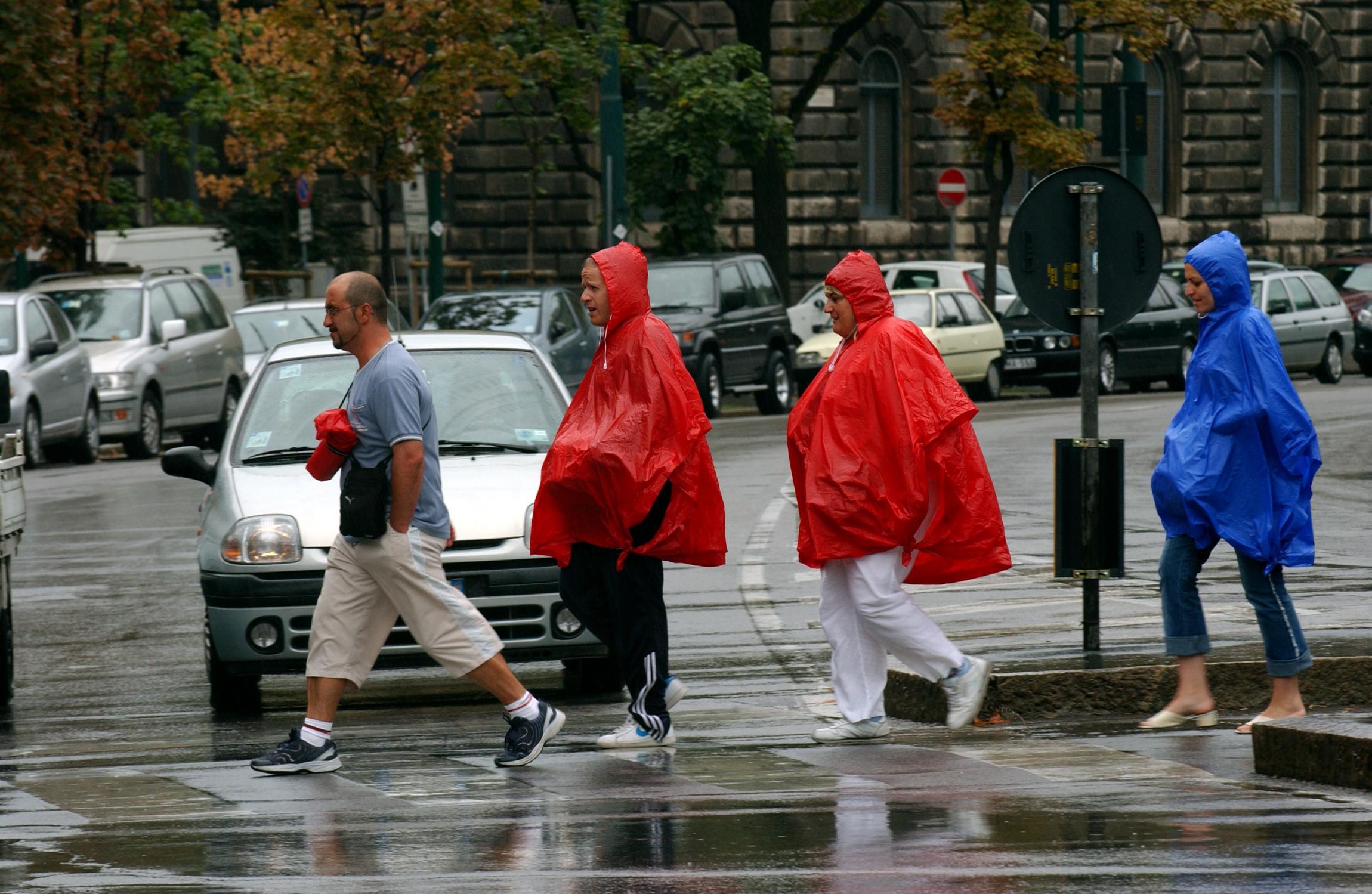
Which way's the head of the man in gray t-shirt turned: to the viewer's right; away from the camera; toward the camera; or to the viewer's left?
to the viewer's left

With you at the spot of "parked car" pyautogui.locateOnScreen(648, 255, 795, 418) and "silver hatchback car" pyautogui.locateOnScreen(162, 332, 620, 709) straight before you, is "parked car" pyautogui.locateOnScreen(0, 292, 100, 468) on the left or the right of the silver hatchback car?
right

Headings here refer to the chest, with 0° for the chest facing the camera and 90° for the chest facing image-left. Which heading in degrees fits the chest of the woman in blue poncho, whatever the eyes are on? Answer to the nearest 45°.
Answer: approximately 90°

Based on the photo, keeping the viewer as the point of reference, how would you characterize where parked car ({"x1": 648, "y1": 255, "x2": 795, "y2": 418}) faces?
facing the viewer and to the left of the viewer

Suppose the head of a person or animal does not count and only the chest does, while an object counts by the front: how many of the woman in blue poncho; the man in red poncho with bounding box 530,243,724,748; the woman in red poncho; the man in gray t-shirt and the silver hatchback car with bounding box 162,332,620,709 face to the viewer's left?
4

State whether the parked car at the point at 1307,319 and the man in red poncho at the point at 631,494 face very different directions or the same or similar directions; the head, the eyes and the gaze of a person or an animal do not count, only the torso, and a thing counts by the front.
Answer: same or similar directions

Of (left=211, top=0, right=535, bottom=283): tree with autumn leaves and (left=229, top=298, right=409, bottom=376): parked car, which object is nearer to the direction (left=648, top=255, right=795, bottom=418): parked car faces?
the parked car

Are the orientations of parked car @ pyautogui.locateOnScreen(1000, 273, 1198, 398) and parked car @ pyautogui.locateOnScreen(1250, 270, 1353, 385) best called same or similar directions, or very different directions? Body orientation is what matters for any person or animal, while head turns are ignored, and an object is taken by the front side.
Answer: same or similar directions

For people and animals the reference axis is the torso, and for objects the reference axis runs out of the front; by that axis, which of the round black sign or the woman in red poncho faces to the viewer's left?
the woman in red poncho

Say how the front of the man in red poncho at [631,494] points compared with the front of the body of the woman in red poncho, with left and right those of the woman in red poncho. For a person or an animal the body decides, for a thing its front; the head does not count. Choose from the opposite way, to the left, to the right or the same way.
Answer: the same way

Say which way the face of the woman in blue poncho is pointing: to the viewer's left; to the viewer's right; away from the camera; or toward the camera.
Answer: to the viewer's left

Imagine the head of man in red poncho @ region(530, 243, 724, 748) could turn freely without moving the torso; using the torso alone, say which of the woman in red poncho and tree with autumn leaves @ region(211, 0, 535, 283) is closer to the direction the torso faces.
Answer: the tree with autumn leaves

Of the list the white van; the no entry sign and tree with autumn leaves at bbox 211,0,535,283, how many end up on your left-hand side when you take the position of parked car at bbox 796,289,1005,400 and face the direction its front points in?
0

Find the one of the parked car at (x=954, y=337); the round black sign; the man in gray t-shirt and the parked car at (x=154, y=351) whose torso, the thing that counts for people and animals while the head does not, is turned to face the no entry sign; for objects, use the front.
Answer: the round black sign

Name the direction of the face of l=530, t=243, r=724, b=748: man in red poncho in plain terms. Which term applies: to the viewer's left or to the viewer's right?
to the viewer's left

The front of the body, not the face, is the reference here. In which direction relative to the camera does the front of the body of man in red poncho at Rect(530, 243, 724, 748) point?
to the viewer's left

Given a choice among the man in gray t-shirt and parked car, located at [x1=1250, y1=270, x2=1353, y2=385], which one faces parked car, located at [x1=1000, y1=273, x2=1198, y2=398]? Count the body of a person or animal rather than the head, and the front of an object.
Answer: parked car, located at [x1=1250, y1=270, x2=1353, y2=385]

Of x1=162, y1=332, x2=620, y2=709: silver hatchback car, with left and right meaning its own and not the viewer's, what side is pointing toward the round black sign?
left

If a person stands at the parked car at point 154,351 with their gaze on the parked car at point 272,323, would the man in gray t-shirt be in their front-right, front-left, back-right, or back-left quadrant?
back-right

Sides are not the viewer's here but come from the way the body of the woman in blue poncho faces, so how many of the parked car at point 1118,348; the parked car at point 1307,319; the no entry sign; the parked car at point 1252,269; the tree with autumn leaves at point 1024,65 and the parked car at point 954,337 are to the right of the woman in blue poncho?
6
